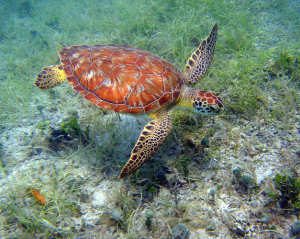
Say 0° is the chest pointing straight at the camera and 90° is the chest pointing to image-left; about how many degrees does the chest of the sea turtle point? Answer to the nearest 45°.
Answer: approximately 315°

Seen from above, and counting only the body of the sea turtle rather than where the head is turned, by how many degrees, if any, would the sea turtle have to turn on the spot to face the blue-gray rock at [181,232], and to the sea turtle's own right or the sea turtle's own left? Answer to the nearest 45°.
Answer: approximately 45° to the sea turtle's own right
